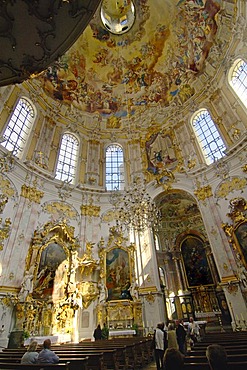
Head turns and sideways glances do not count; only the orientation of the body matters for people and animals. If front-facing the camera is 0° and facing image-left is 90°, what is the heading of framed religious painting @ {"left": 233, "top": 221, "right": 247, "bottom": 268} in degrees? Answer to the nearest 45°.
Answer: approximately 45°

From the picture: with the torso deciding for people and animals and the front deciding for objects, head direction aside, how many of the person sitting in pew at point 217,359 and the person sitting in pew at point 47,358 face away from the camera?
2

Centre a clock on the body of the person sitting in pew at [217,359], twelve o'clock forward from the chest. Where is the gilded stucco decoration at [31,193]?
The gilded stucco decoration is roughly at 10 o'clock from the person sitting in pew.

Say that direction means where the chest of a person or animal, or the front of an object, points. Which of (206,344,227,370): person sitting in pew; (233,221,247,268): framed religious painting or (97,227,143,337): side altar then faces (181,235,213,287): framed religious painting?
the person sitting in pew

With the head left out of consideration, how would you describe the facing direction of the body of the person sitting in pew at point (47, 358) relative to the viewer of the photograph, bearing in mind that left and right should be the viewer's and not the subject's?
facing away from the viewer

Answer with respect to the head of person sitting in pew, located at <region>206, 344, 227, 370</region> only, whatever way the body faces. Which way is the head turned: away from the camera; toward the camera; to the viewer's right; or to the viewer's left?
away from the camera

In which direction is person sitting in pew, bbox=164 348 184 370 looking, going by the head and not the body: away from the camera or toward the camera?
away from the camera

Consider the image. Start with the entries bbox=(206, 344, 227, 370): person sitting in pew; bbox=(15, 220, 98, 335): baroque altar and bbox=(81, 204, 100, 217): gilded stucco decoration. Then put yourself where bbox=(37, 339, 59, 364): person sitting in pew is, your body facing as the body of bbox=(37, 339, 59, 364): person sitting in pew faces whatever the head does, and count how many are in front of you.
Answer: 2

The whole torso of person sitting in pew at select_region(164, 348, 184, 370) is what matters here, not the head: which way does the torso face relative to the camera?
away from the camera

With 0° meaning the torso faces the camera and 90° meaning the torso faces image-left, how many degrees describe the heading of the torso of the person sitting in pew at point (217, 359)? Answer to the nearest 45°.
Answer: approximately 180°

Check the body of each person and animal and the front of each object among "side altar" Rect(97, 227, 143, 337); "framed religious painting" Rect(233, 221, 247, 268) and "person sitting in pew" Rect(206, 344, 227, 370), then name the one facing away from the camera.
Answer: the person sitting in pew
